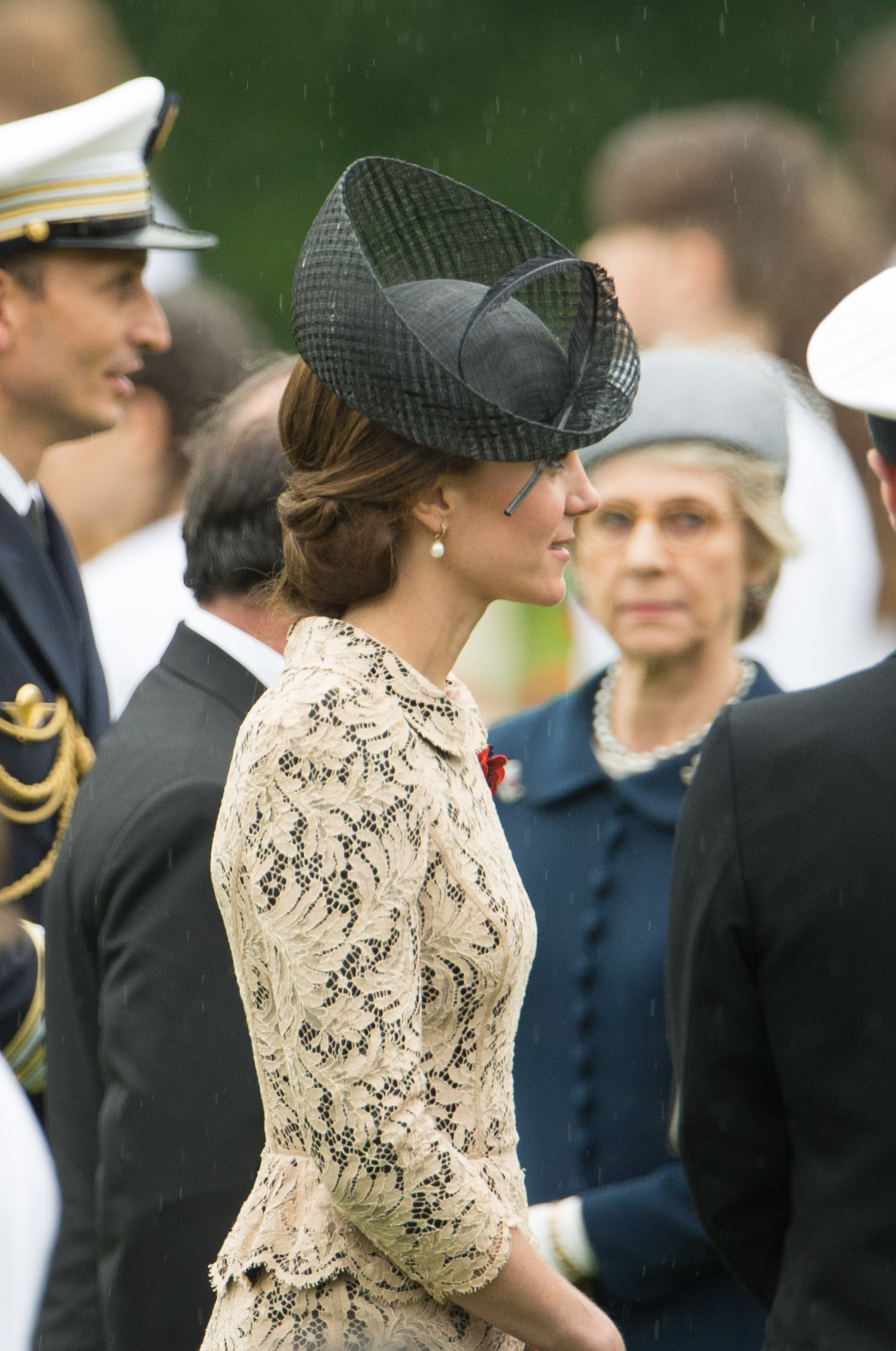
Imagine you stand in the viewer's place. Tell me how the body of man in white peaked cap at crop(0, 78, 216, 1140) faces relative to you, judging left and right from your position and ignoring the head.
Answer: facing to the right of the viewer

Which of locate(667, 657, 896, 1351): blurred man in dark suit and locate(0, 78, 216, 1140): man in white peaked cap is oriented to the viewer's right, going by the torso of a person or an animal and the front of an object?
the man in white peaked cap

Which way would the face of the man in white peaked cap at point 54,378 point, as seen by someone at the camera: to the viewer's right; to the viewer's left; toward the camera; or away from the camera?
to the viewer's right

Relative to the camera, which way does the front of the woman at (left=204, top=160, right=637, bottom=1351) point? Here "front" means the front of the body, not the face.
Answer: to the viewer's right

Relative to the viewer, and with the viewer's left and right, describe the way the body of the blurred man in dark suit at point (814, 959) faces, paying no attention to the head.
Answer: facing away from the viewer

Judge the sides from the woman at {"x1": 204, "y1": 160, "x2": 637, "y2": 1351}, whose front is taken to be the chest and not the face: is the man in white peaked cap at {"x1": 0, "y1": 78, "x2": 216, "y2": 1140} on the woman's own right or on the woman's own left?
on the woman's own left

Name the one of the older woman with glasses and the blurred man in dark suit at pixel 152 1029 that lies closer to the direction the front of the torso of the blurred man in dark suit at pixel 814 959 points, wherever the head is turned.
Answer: the older woman with glasses

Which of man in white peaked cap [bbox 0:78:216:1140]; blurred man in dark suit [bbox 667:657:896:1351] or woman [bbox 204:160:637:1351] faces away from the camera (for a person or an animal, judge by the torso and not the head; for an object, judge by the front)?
the blurred man in dark suit

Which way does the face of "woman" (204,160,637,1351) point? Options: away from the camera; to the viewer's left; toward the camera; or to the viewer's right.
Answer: to the viewer's right
